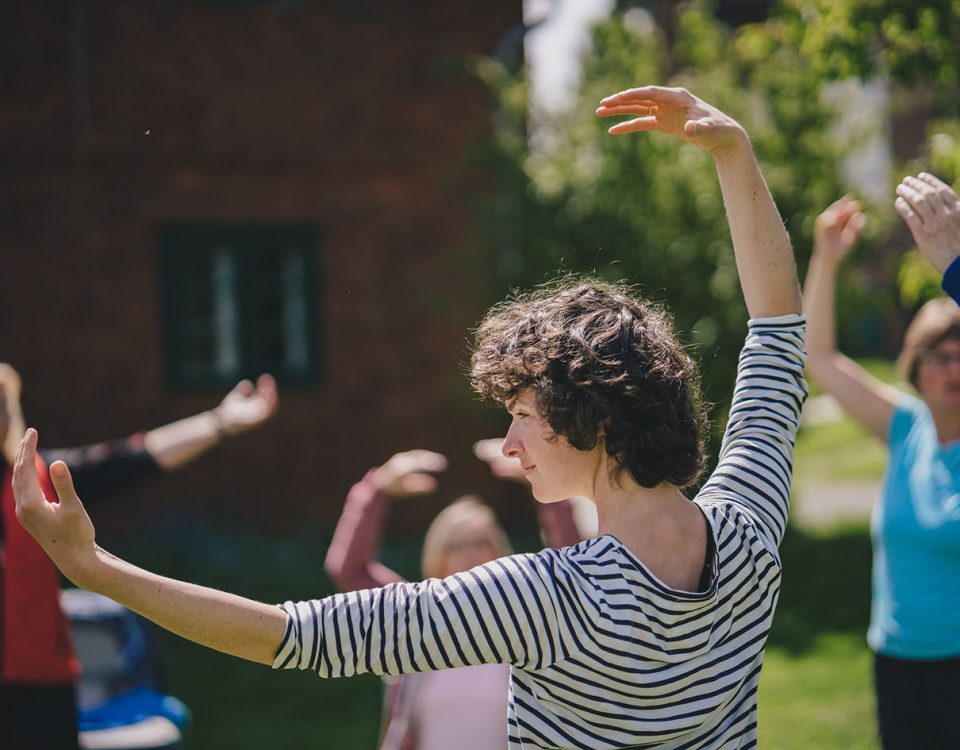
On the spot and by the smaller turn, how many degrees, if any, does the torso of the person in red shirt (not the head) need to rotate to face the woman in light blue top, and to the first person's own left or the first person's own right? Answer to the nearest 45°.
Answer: approximately 90° to the first person's own left

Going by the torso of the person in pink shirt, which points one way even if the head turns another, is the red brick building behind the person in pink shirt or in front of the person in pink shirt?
behind

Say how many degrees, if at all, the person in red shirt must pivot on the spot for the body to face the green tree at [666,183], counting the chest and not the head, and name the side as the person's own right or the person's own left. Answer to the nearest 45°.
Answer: approximately 135° to the person's own left

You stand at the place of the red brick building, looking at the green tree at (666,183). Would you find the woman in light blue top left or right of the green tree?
right

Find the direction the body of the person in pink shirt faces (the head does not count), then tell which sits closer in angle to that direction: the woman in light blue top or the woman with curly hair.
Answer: the woman with curly hair

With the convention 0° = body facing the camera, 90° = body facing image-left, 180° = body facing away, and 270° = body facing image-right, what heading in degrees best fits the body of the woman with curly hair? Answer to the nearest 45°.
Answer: approximately 135°

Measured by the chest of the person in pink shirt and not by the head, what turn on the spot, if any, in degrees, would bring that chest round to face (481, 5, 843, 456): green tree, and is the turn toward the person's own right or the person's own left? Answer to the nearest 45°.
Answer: approximately 180°

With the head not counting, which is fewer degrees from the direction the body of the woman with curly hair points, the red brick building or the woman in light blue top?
the red brick building

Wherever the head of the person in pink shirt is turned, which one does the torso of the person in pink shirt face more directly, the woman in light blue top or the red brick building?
the woman in light blue top

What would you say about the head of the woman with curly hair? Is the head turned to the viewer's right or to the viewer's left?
to the viewer's left

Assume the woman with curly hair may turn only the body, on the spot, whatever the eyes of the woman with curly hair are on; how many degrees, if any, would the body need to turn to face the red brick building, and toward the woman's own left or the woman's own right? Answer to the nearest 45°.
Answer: approximately 45° to the woman's own right

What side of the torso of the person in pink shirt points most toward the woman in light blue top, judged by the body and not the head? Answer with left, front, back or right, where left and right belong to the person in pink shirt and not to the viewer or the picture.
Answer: left
